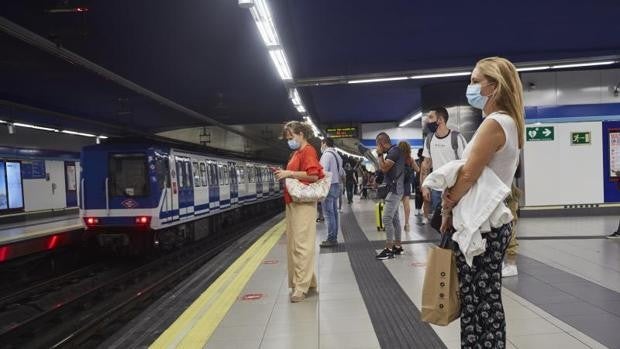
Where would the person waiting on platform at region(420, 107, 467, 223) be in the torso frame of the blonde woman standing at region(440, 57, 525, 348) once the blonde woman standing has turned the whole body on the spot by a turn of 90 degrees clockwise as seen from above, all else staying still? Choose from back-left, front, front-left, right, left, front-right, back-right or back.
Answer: front

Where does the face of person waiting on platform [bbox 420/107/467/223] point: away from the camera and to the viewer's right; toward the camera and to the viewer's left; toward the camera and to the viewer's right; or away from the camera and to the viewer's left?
toward the camera and to the viewer's left

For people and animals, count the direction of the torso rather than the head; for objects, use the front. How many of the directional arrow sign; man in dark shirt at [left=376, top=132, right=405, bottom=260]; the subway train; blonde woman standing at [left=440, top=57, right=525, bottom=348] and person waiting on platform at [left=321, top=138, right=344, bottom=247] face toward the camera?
1

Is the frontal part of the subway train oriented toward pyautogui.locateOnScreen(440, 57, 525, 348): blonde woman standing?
no

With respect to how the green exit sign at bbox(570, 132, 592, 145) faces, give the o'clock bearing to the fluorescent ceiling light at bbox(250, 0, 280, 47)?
The fluorescent ceiling light is roughly at 1 o'clock from the green exit sign.

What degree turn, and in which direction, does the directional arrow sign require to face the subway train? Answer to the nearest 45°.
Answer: approximately 45° to its right

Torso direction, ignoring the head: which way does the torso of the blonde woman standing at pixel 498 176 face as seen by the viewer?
to the viewer's left
